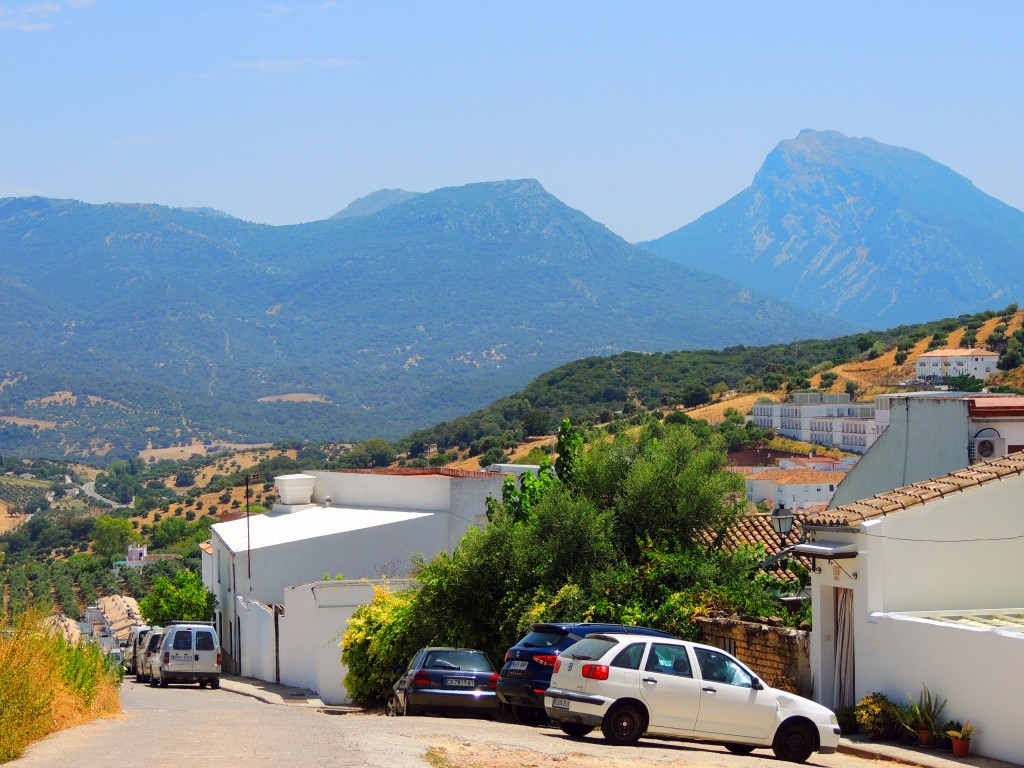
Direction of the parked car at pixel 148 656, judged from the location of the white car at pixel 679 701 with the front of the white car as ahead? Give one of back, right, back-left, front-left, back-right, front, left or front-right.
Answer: left

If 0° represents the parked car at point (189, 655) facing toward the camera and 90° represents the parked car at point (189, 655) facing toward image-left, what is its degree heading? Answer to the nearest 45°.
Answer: approximately 180°

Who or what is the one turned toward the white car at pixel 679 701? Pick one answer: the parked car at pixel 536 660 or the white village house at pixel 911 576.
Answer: the white village house

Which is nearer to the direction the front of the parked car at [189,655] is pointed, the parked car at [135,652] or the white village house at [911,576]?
the parked car

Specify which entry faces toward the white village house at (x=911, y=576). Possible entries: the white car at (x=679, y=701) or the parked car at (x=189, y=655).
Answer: the white car

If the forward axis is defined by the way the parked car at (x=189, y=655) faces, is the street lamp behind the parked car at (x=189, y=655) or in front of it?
behind

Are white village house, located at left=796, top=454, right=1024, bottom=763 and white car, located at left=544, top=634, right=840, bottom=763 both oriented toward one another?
yes

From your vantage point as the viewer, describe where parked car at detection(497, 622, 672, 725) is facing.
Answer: facing away from the viewer and to the right of the viewer

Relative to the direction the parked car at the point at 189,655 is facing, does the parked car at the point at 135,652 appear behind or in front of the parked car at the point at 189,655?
in front

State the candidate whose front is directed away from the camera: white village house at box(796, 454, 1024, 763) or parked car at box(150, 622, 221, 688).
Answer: the parked car

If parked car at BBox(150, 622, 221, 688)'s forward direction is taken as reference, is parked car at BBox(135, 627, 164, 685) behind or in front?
in front

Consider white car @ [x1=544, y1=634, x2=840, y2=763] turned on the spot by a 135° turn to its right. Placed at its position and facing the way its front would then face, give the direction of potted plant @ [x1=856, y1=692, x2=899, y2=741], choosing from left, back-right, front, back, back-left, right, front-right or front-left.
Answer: back-left

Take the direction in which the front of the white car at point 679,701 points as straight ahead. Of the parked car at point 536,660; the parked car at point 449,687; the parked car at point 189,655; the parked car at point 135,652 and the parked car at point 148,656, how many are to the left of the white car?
5

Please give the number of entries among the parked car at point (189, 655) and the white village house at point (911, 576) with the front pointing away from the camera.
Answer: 1

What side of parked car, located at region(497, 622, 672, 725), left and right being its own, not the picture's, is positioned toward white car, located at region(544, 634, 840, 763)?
right

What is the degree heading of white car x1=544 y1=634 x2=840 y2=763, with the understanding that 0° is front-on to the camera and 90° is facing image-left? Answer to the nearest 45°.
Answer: approximately 225°

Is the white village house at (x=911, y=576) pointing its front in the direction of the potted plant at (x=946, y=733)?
no

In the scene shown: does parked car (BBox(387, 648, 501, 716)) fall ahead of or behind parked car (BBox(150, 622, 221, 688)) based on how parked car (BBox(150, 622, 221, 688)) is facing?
behind

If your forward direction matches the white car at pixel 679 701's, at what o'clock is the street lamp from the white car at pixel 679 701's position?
The street lamp is roughly at 11 o'clock from the white car.
